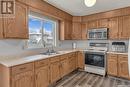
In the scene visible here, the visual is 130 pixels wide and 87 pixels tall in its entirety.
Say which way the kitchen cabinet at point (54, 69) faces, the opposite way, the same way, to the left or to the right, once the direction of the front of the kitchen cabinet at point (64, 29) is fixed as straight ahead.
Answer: the same way

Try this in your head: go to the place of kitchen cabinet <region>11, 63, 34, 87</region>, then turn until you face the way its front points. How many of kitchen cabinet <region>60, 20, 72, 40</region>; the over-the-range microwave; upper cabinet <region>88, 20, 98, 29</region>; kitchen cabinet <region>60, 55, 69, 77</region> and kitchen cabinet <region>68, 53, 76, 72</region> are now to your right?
0

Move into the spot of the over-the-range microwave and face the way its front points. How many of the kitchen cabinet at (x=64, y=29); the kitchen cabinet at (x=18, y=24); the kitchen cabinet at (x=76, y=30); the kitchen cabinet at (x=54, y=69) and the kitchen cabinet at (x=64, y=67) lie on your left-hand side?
0

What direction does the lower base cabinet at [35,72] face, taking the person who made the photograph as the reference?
facing the viewer and to the right of the viewer

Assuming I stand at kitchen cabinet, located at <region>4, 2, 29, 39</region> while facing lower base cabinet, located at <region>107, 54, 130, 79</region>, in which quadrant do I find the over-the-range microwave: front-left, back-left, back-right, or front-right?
front-left

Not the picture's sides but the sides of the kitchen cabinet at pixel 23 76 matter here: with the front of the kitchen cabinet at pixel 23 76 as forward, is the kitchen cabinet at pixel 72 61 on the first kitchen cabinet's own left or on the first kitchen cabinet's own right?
on the first kitchen cabinet's own left

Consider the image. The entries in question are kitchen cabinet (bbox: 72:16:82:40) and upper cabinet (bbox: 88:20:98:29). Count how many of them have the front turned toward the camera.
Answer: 2

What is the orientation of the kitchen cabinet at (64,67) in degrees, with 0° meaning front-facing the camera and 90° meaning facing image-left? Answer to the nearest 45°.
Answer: approximately 315°

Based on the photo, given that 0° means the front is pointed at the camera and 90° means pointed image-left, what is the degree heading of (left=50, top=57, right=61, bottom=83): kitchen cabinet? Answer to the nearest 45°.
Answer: approximately 315°

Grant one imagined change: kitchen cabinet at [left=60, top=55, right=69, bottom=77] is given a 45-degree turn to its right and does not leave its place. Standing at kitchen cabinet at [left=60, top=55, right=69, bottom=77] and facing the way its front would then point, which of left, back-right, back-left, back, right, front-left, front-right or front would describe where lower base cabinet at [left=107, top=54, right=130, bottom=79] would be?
left

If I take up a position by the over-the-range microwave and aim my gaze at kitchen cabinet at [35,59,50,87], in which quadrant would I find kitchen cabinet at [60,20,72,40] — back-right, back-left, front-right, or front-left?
front-right

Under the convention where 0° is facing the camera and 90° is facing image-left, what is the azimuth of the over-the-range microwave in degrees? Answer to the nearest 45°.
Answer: approximately 0°

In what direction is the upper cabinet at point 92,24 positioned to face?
toward the camera

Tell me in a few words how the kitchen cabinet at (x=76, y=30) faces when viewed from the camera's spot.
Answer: facing the viewer

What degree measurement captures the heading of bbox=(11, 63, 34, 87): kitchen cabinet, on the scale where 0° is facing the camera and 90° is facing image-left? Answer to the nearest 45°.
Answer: approximately 315°

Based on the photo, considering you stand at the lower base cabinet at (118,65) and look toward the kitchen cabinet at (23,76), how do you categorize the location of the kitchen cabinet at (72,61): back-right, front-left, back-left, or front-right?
front-right

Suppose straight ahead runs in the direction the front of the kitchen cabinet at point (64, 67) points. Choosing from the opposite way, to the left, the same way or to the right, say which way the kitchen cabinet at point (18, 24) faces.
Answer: the same way

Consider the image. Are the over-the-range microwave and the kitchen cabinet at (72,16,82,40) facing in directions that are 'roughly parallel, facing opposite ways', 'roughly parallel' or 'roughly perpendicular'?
roughly parallel

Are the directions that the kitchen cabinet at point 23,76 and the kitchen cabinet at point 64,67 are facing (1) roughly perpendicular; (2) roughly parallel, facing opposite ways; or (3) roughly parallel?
roughly parallel
